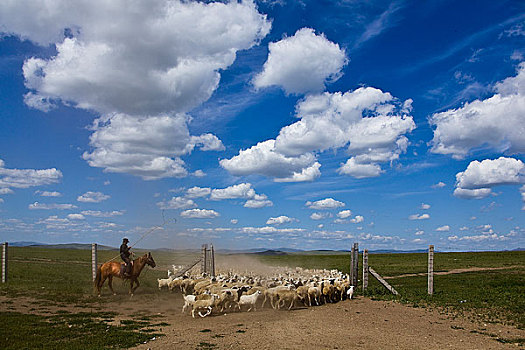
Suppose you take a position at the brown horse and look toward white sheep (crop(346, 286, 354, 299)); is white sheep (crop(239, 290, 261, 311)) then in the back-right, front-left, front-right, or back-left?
front-right

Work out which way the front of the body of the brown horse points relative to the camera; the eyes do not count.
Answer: to the viewer's right

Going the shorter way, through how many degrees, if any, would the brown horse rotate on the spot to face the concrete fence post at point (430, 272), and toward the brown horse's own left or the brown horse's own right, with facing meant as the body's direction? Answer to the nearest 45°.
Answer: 0° — it already faces it
